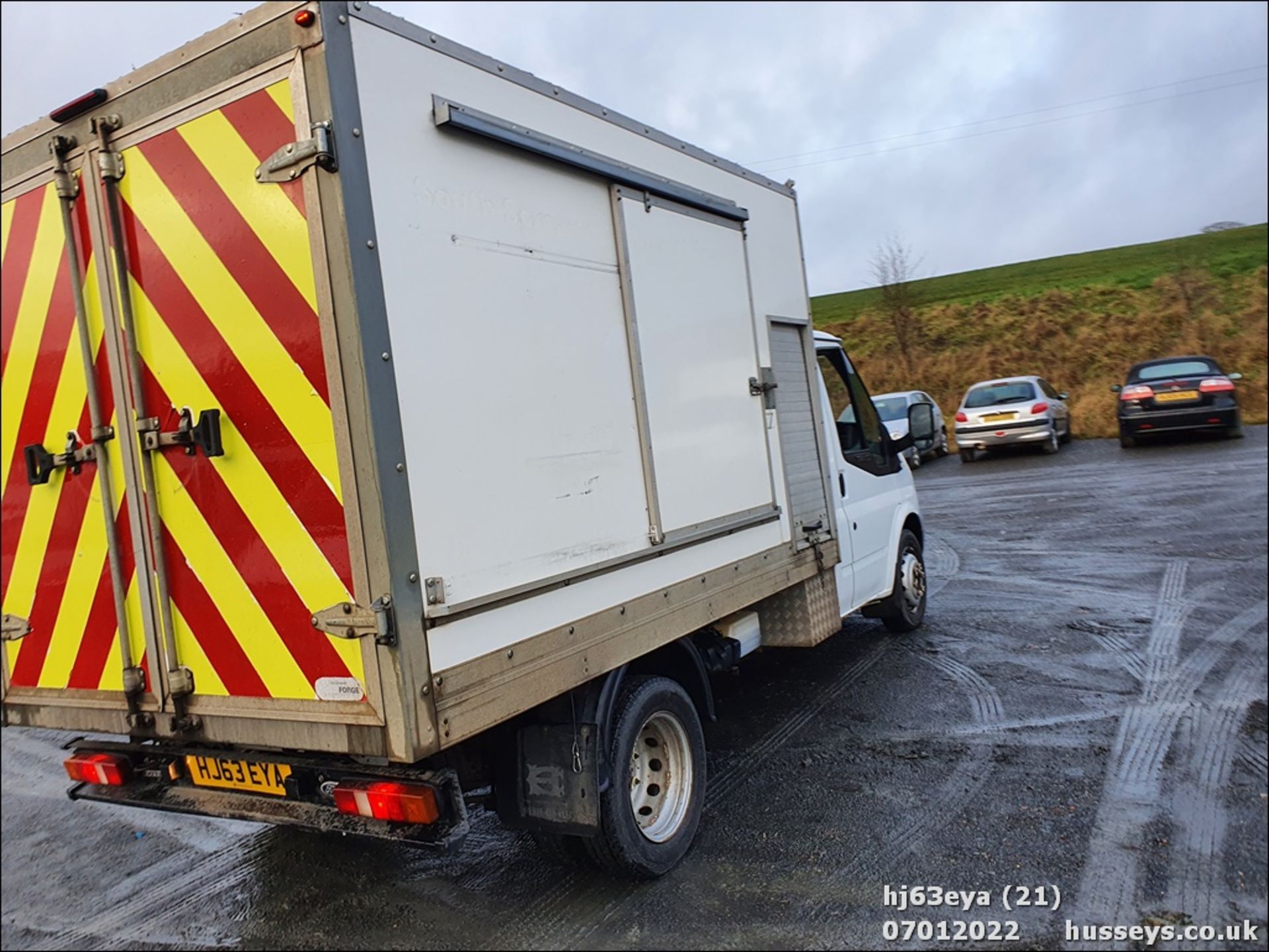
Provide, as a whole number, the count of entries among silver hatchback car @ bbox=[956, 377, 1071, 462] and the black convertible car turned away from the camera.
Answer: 2

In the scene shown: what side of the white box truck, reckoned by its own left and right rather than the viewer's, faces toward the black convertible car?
front

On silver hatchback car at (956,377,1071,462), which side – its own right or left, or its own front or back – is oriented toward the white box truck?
back

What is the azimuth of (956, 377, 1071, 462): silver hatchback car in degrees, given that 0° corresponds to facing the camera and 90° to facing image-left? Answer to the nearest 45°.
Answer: approximately 180°

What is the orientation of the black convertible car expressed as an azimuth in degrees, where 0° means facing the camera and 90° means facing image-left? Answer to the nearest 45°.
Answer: approximately 180°

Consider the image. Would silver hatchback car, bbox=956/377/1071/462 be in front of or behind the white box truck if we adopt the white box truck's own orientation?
in front

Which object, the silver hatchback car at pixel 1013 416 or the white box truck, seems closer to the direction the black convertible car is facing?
the silver hatchback car

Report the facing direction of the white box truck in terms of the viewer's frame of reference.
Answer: facing away from the viewer and to the right of the viewer

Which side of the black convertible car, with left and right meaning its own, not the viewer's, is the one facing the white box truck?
back
